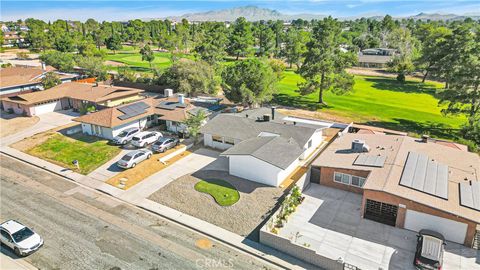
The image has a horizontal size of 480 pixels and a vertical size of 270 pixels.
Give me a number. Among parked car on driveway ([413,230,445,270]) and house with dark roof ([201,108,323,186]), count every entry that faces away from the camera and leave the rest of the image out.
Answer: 1

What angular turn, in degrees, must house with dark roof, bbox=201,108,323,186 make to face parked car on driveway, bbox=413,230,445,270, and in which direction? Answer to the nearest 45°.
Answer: approximately 90° to its left

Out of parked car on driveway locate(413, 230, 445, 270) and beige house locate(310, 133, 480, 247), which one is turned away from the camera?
the parked car on driveway

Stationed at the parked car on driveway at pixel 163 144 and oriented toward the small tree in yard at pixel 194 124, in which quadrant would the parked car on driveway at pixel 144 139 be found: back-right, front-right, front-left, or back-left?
back-left

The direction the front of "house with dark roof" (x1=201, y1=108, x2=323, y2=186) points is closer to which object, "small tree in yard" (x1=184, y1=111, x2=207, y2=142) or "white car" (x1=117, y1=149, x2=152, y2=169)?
the white car

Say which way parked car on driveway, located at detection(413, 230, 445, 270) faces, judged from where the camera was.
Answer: facing away from the viewer

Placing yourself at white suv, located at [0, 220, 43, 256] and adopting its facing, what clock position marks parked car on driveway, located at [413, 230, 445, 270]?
The parked car on driveway is roughly at 12 o'clock from the white suv.

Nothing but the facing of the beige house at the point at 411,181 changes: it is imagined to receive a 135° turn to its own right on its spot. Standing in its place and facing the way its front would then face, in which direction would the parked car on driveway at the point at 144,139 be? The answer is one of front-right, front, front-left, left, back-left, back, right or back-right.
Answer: left
